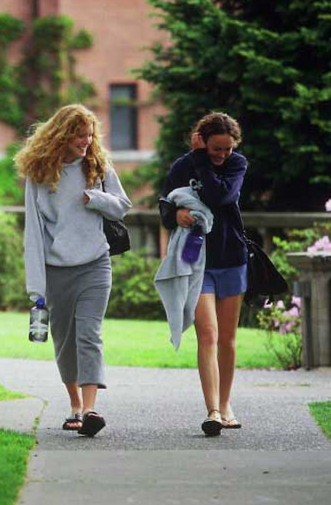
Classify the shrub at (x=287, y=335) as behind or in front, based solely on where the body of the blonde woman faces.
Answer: behind

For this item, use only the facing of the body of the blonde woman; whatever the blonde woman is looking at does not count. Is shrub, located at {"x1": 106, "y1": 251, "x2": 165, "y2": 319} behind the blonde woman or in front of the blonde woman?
behind

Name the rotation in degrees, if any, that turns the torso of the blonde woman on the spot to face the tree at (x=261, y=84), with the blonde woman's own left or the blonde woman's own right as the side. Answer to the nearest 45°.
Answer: approximately 180°

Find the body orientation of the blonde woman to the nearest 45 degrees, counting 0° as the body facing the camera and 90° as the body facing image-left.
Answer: approximately 0°

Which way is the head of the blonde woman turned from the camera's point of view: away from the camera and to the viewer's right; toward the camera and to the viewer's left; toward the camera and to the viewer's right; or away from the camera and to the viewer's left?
toward the camera and to the viewer's right

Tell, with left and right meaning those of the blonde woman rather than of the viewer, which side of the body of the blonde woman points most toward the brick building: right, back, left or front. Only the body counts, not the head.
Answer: back
